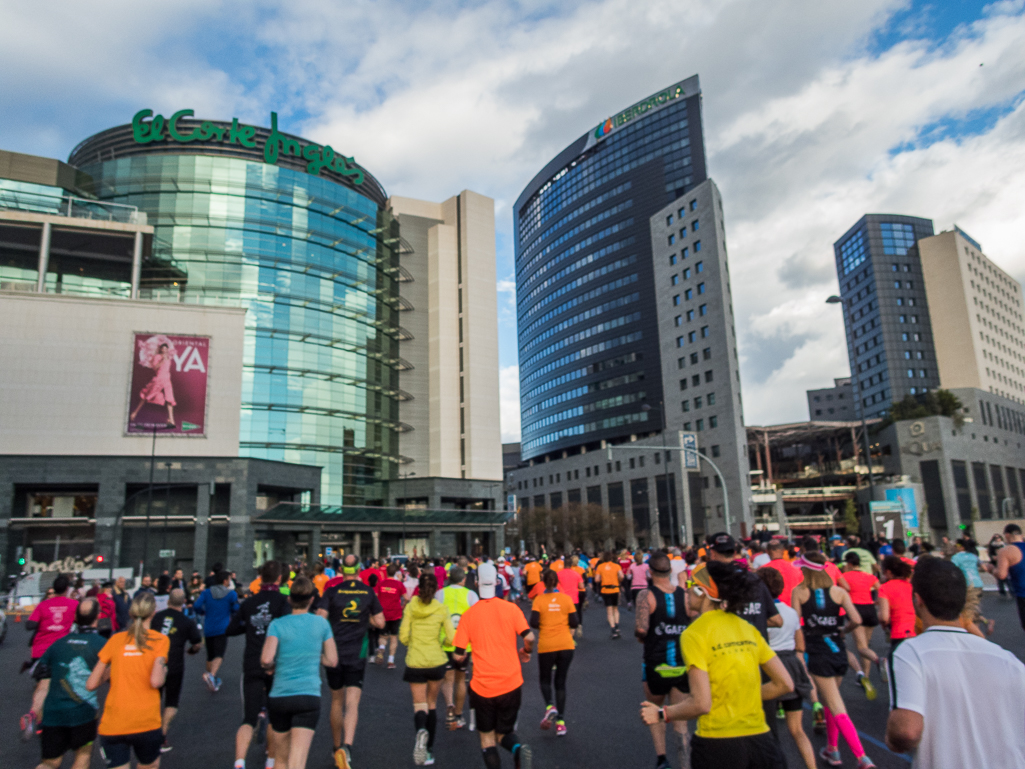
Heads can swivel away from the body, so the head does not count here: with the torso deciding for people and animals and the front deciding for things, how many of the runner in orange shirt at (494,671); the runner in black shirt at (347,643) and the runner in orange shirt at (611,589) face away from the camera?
3

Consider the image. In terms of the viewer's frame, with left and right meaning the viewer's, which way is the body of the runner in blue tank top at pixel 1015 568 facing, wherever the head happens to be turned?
facing away from the viewer and to the left of the viewer

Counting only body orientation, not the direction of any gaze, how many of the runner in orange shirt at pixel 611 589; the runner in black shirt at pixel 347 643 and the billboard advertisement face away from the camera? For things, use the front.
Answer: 2

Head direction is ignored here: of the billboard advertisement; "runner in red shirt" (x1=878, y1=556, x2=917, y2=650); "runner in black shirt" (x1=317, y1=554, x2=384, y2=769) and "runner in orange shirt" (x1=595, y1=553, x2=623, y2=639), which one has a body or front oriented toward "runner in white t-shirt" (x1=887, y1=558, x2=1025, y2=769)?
the billboard advertisement

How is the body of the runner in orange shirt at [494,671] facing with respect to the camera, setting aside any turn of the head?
away from the camera

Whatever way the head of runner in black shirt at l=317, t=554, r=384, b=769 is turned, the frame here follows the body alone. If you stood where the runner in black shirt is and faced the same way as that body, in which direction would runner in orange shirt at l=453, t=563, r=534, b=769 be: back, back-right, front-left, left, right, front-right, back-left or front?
back-right

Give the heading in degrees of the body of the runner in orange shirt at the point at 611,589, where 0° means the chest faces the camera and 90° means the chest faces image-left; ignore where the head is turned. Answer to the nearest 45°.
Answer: approximately 180°

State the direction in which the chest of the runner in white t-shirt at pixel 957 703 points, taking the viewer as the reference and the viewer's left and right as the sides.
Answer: facing away from the viewer and to the left of the viewer

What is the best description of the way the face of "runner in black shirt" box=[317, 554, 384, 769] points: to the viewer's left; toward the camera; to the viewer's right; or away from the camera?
away from the camera

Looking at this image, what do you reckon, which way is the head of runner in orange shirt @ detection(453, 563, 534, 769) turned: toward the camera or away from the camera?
away from the camera

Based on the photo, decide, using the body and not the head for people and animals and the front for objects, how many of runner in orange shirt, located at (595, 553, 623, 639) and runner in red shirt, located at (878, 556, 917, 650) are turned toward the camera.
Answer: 0

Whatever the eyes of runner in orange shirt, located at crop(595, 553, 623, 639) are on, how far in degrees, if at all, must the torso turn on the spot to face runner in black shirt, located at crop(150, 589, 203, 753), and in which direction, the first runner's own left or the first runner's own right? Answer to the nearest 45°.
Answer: approximately 135° to the first runner's own left

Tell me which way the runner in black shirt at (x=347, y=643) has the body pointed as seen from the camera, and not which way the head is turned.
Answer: away from the camera

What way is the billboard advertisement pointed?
toward the camera

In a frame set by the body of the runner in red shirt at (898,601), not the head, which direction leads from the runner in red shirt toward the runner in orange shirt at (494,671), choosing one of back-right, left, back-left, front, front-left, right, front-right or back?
left

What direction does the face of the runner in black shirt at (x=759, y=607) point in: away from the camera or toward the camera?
away from the camera
